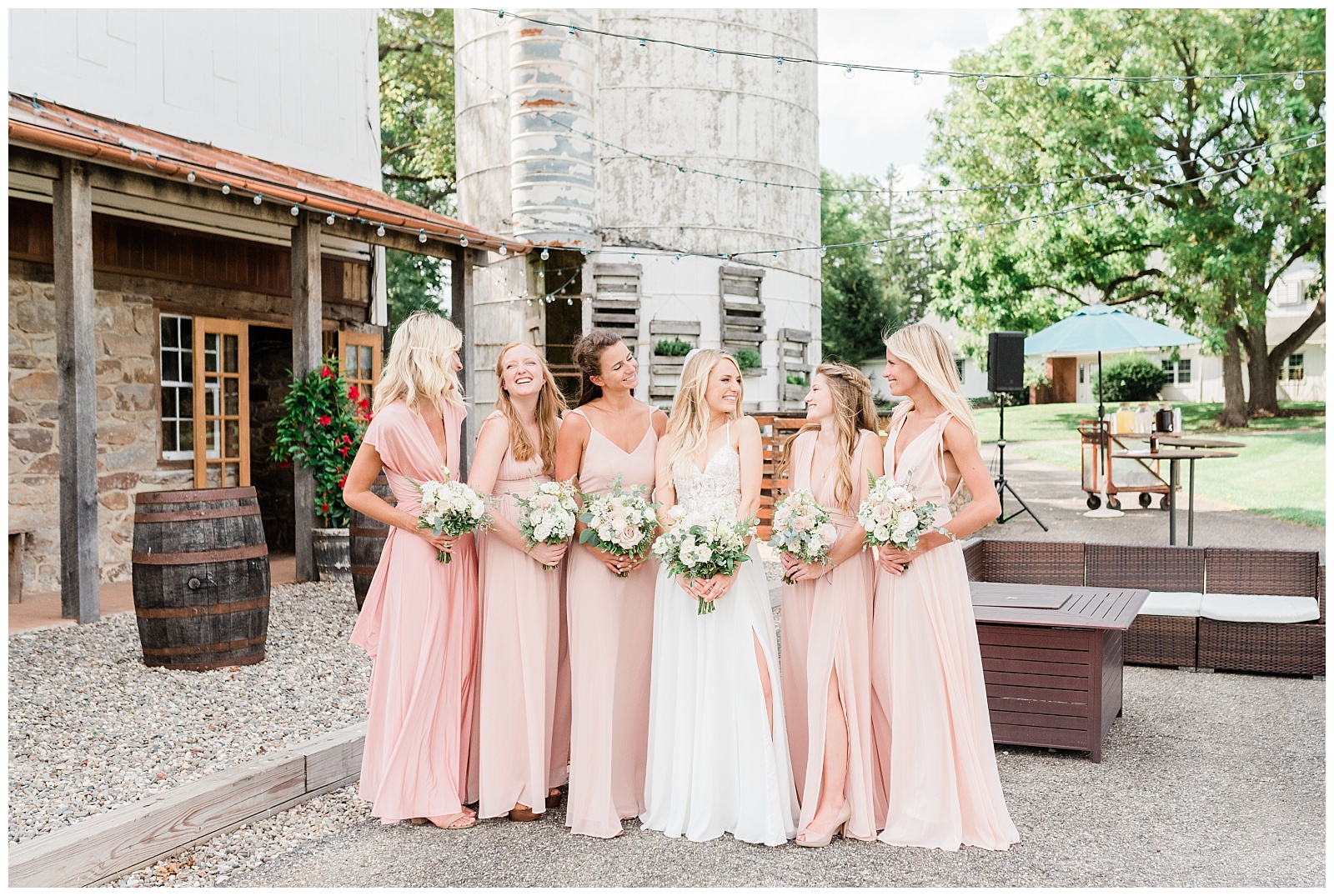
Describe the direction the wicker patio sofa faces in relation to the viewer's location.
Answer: facing the viewer

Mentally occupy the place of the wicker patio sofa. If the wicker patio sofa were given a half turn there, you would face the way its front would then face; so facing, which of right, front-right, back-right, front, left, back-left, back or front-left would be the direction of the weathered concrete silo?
front-left

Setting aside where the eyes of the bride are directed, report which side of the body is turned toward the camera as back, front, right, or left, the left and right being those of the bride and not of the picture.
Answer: front

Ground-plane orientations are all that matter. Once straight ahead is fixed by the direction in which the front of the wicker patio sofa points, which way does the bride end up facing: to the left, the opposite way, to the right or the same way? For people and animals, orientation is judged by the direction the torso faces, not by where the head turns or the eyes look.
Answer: the same way

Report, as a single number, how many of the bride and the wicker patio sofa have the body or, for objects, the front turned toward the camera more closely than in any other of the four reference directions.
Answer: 2

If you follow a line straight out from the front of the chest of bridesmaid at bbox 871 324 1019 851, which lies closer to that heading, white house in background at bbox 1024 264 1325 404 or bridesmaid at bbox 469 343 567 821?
the bridesmaid

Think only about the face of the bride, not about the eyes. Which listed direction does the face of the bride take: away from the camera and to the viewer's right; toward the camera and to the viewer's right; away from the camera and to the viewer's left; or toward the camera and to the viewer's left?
toward the camera and to the viewer's right

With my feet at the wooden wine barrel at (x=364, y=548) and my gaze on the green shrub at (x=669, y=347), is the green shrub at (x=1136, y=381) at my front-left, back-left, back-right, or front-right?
front-right

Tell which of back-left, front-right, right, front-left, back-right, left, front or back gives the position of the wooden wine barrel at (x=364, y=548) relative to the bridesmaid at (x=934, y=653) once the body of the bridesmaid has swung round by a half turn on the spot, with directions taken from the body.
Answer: left

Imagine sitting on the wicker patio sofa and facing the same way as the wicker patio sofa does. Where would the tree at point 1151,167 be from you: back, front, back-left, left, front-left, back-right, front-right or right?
back

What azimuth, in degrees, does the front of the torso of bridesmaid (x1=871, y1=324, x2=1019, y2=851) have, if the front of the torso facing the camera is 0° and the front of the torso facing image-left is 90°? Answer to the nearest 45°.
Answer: approximately 45°

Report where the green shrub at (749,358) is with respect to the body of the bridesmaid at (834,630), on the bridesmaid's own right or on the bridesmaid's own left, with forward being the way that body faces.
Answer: on the bridesmaid's own right

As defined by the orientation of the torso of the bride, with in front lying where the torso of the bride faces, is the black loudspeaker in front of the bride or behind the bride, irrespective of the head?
behind

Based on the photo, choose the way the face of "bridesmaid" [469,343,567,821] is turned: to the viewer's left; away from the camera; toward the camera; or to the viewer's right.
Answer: toward the camera

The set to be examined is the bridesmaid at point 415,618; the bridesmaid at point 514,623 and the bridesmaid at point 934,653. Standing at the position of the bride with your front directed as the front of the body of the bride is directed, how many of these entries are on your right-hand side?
2

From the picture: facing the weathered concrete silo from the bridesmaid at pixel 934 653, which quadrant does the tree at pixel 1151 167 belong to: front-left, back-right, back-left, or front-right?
front-right

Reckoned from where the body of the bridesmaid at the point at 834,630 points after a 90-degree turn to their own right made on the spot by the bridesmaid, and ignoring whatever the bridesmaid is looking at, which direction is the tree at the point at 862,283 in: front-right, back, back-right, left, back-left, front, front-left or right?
front-right

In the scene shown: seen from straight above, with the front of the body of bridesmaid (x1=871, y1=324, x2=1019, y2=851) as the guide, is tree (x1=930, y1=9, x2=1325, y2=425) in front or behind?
behind

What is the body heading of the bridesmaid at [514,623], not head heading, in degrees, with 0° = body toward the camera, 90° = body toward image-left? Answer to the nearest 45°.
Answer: approximately 315°

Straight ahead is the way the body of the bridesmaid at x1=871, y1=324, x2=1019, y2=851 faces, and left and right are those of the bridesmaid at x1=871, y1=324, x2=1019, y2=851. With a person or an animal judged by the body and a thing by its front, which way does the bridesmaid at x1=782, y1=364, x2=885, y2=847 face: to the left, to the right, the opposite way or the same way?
the same way

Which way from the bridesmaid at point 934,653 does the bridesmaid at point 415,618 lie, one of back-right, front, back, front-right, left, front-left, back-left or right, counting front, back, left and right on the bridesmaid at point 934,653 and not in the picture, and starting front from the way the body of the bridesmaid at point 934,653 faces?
front-right

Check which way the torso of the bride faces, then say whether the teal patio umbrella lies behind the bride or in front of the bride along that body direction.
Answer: behind
